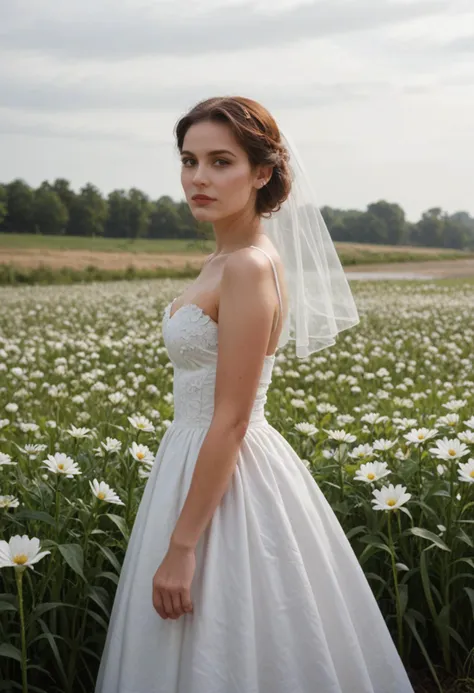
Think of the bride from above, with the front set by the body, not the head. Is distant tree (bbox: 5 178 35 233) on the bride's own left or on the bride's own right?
on the bride's own right

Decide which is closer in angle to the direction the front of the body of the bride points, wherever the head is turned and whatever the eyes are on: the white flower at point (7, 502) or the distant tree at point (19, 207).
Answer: the white flower

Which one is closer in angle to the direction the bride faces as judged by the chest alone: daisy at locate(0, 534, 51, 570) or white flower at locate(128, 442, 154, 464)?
the daisy

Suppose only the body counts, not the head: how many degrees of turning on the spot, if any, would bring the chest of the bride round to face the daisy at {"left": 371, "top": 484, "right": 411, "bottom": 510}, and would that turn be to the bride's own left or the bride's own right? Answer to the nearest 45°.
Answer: approximately 135° to the bride's own right

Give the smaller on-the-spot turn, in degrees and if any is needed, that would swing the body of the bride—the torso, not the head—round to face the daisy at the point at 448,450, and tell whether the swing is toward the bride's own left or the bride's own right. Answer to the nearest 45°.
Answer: approximately 135° to the bride's own right

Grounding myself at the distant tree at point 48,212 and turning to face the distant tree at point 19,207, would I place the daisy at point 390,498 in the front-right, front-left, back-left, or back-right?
back-left

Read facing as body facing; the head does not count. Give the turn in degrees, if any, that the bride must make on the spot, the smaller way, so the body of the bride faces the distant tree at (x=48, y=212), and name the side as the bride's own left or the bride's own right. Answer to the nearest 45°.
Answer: approximately 90° to the bride's own right

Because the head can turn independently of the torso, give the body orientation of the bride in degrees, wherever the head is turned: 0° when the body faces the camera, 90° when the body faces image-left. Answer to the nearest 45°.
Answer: approximately 90°

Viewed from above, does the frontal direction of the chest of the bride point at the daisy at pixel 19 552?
yes
